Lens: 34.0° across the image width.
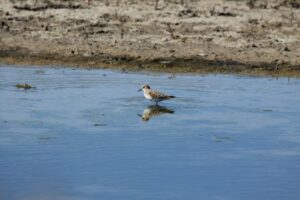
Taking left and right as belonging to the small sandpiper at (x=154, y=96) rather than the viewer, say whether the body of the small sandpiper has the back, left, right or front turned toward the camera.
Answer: left
